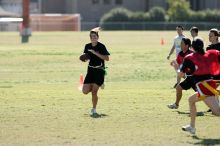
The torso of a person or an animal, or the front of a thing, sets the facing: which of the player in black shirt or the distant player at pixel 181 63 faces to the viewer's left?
the distant player

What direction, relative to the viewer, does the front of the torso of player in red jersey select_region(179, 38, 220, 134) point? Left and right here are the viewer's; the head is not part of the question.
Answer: facing away from the viewer and to the left of the viewer

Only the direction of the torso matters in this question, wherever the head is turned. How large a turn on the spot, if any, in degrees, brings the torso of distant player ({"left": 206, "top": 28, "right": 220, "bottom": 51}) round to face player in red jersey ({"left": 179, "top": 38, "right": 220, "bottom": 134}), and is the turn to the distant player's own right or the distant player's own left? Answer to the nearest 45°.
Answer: approximately 45° to the distant player's own left

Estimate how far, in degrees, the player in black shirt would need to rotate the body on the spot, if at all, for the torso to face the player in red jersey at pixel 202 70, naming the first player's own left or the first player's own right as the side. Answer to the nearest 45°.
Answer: approximately 45° to the first player's own left

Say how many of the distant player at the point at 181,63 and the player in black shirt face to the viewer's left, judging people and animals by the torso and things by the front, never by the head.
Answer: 1

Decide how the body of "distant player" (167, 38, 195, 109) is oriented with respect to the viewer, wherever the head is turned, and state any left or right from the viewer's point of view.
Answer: facing to the left of the viewer

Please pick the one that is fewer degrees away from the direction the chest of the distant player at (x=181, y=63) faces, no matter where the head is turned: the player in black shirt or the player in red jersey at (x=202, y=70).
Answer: the player in black shirt

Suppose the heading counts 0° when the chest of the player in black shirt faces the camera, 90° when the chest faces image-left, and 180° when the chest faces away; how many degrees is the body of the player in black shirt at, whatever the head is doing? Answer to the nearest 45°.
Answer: approximately 0°

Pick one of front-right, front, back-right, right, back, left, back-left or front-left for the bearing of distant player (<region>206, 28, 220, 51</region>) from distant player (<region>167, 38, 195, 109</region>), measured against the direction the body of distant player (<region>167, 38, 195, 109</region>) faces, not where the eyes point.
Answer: back

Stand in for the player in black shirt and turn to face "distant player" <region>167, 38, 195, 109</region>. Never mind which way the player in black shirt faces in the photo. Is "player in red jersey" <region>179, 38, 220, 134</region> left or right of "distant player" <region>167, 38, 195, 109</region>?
right

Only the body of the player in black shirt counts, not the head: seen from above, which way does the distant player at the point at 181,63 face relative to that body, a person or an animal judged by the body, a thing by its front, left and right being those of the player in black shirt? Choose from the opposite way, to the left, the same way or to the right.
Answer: to the right
